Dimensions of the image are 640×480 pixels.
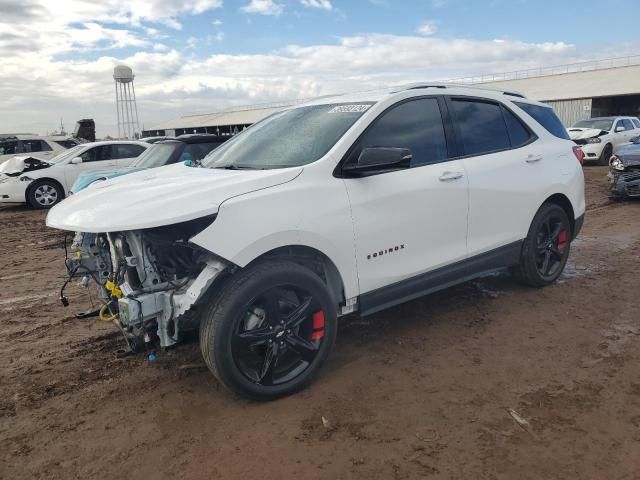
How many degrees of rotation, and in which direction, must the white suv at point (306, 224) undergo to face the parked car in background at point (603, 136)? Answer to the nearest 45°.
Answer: approximately 180°

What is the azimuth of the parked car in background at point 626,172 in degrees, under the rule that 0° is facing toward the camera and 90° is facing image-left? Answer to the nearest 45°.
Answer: approximately 45°

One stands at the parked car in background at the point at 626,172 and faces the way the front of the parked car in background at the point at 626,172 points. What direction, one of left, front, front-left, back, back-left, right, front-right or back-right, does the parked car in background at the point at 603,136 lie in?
back-right

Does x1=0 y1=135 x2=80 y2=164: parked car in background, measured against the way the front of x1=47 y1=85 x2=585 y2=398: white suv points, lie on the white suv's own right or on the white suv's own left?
on the white suv's own right

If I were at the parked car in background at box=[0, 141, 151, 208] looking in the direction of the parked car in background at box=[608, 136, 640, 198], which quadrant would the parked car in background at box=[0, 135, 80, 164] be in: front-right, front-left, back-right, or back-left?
back-left

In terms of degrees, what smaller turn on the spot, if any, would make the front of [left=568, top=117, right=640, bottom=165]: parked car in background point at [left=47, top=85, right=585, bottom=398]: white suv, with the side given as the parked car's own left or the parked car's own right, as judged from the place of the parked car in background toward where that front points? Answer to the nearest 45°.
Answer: approximately 45° to the parked car's own left
